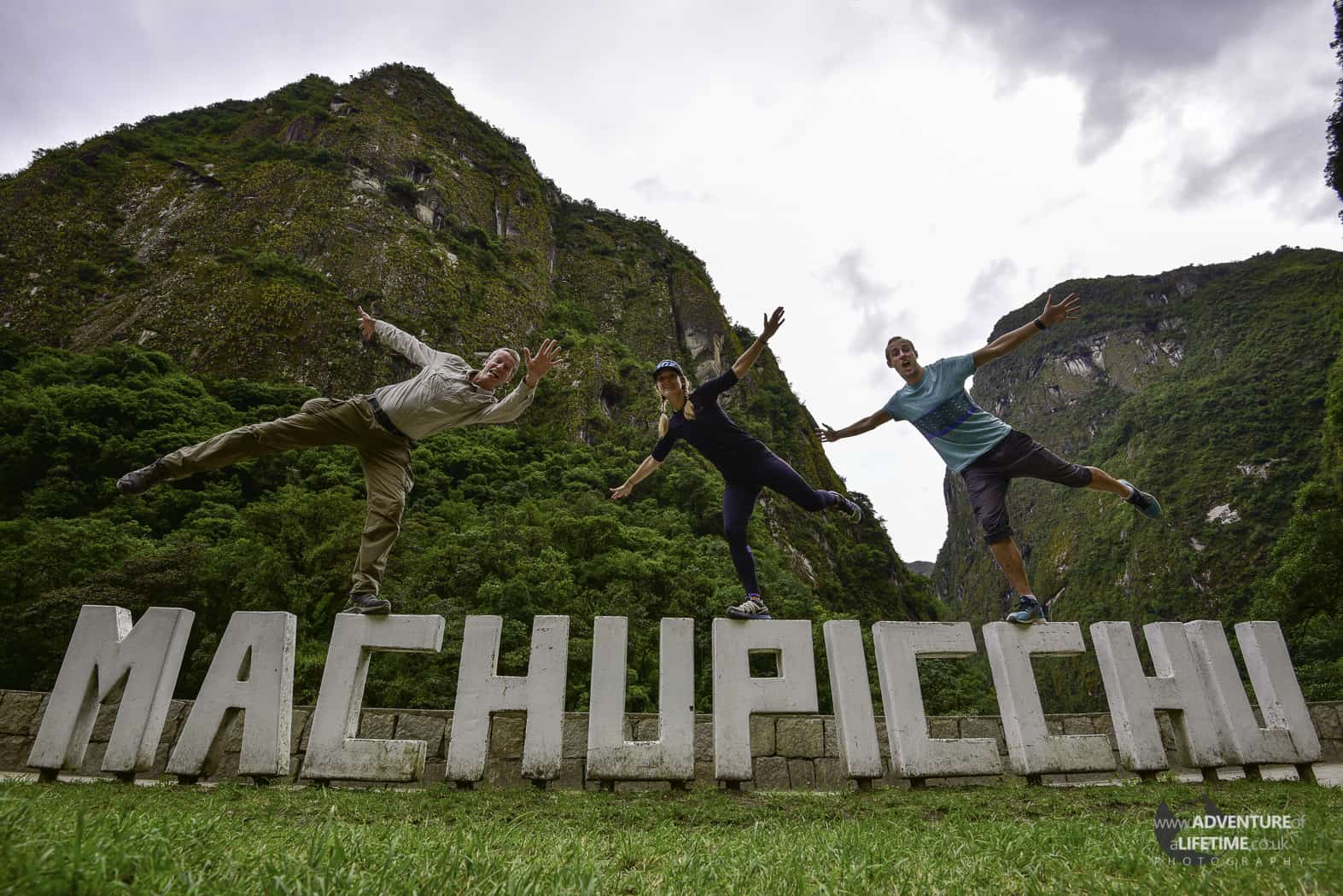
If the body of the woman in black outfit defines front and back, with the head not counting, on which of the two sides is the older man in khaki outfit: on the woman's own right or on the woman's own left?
on the woman's own right

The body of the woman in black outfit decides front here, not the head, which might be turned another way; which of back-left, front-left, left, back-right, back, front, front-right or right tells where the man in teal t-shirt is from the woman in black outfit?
left
